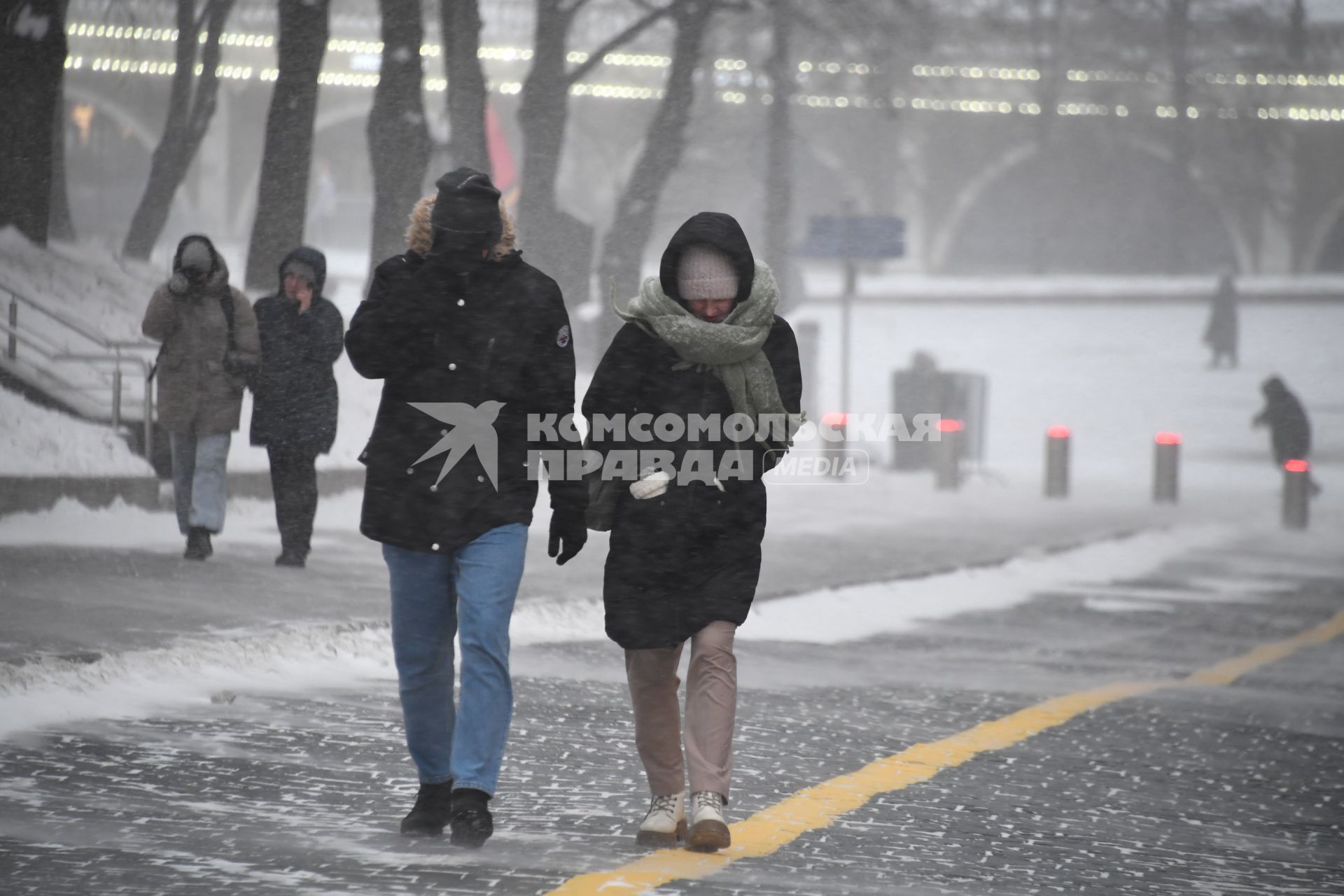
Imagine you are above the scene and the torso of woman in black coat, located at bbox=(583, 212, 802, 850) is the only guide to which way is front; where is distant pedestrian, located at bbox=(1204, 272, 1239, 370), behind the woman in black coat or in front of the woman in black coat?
behind

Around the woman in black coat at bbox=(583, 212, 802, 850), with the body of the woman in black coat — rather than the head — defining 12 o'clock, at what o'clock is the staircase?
The staircase is roughly at 5 o'clock from the woman in black coat.

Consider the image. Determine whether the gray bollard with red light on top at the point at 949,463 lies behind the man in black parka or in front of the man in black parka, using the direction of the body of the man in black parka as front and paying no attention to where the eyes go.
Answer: behind

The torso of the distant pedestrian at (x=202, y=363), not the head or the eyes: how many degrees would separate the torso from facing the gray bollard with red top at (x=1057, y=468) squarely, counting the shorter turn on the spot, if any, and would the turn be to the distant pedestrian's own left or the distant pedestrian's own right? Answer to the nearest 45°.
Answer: approximately 135° to the distant pedestrian's own left

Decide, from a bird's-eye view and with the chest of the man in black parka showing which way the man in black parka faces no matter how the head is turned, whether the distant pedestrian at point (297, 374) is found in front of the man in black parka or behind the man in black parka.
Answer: behind

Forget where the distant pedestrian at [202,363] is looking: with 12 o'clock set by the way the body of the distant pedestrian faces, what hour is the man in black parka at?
The man in black parka is roughly at 12 o'clock from the distant pedestrian.

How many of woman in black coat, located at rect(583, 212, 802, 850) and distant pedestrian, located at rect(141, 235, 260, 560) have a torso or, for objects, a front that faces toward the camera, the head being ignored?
2

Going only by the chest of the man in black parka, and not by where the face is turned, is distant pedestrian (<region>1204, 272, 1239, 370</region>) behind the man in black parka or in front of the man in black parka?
behind

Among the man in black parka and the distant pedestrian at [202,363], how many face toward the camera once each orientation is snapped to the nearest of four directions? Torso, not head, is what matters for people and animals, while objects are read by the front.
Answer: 2

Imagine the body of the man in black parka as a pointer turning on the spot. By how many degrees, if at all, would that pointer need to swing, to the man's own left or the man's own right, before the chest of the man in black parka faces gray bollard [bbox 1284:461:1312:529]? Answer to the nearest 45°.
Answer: approximately 135° to the man's own left

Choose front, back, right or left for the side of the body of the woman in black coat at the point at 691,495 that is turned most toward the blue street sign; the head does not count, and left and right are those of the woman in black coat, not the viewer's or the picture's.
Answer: back

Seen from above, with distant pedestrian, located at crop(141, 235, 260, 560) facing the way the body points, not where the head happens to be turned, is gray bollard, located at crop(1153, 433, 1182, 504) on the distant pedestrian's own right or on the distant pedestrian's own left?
on the distant pedestrian's own left
